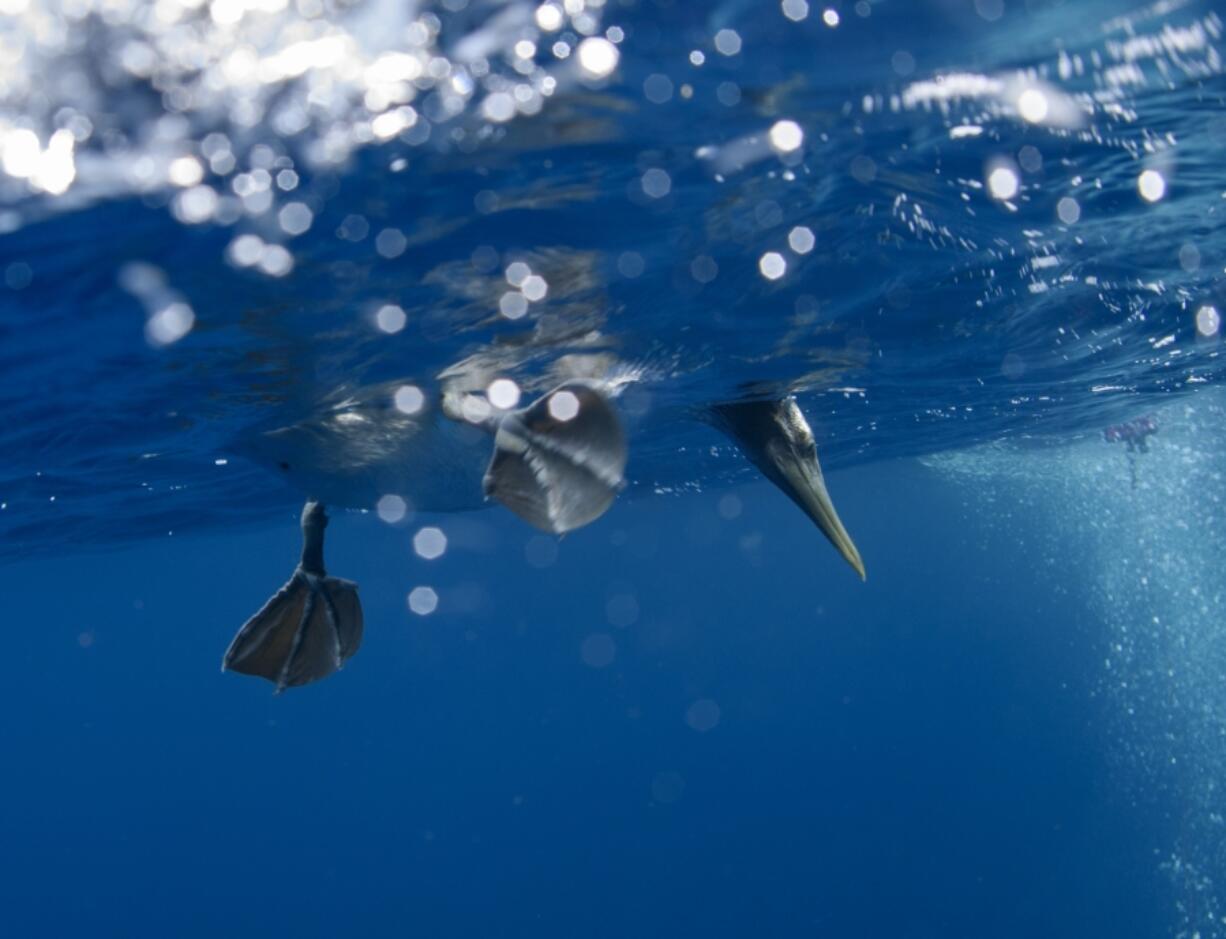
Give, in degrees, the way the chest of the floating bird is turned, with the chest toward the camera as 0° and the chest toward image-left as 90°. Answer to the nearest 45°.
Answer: approximately 270°
